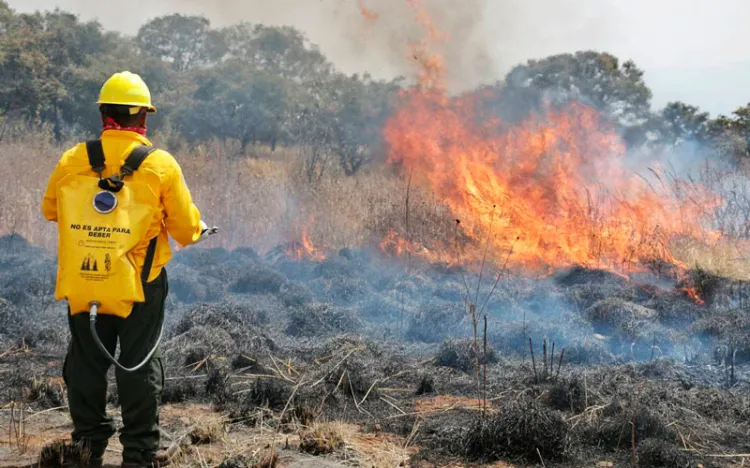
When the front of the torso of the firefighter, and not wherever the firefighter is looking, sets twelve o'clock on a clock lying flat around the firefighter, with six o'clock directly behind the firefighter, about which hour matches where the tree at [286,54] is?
The tree is roughly at 11 o'clock from the firefighter.

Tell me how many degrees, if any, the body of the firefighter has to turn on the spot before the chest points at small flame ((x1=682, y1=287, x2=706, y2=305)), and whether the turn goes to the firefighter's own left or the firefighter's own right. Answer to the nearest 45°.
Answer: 0° — they already face it

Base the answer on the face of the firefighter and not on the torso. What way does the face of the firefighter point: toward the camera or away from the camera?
away from the camera

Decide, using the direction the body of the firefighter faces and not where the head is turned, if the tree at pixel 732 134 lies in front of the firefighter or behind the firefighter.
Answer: in front

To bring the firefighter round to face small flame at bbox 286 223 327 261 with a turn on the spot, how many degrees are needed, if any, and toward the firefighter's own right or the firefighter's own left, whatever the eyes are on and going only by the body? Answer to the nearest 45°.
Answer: approximately 45° to the firefighter's own left

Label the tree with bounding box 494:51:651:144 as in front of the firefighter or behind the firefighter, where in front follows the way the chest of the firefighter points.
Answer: in front

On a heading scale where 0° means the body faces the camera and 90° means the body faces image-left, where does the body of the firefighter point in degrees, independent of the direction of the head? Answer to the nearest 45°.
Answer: approximately 225°

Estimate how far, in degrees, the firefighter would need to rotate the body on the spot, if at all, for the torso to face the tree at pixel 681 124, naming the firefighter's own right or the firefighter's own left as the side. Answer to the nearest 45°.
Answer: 0° — they already face it

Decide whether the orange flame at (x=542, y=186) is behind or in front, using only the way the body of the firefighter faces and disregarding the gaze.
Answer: in front
